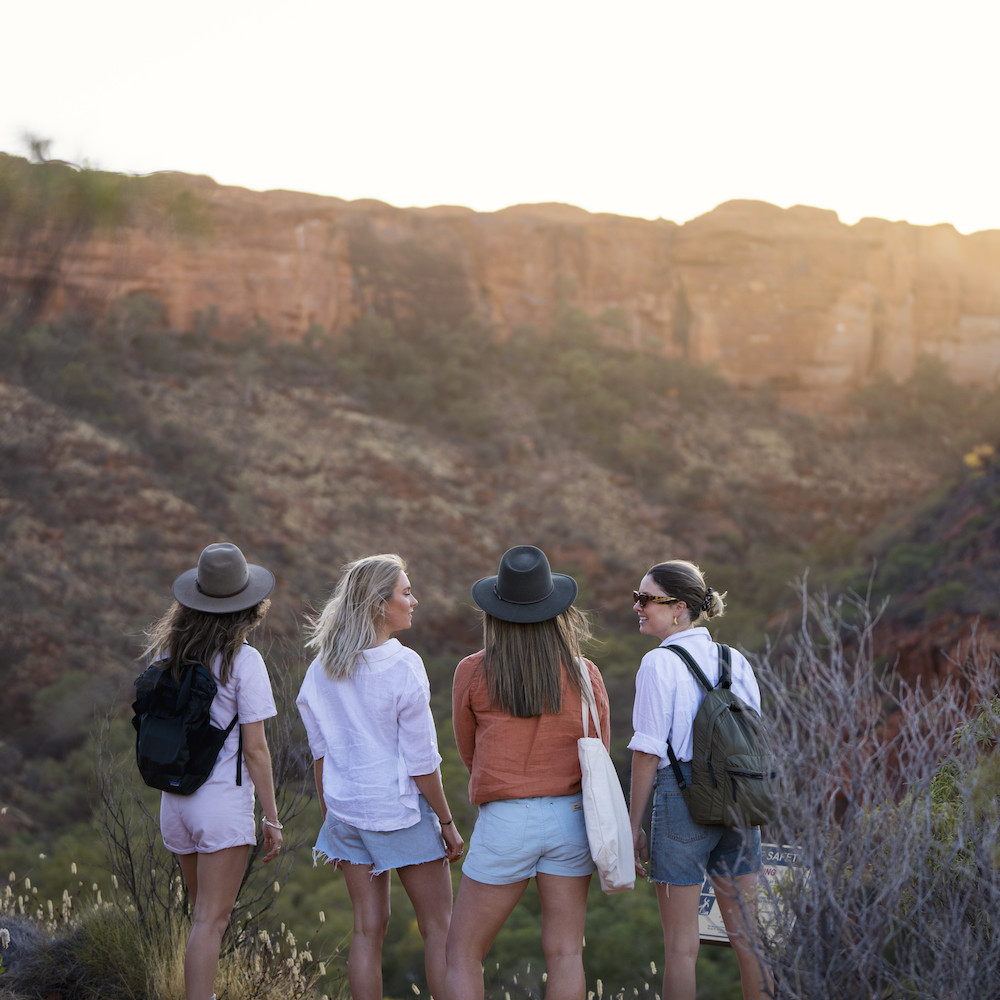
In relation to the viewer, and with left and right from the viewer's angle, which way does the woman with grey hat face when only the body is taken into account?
facing away from the viewer and to the right of the viewer

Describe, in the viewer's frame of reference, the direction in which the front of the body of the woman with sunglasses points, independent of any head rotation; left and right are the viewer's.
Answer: facing away from the viewer and to the left of the viewer

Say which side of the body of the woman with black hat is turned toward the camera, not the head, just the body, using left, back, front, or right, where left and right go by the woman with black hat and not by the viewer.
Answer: back

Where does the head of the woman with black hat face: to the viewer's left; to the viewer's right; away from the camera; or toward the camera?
away from the camera

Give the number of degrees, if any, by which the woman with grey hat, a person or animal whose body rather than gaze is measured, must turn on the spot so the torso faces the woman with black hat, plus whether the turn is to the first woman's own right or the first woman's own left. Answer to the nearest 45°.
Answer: approximately 90° to the first woman's own right

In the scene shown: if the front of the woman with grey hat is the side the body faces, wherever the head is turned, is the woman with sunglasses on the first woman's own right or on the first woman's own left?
on the first woman's own right

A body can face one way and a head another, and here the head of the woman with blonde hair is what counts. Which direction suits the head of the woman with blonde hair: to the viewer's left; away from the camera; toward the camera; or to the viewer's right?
to the viewer's right

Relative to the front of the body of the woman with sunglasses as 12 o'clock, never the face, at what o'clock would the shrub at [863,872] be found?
The shrub is roughly at 5 o'clock from the woman with sunglasses.

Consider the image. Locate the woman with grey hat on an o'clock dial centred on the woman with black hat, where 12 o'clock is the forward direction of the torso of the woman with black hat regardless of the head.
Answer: The woman with grey hat is roughly at 9 o'clock from the woman with black hat.
